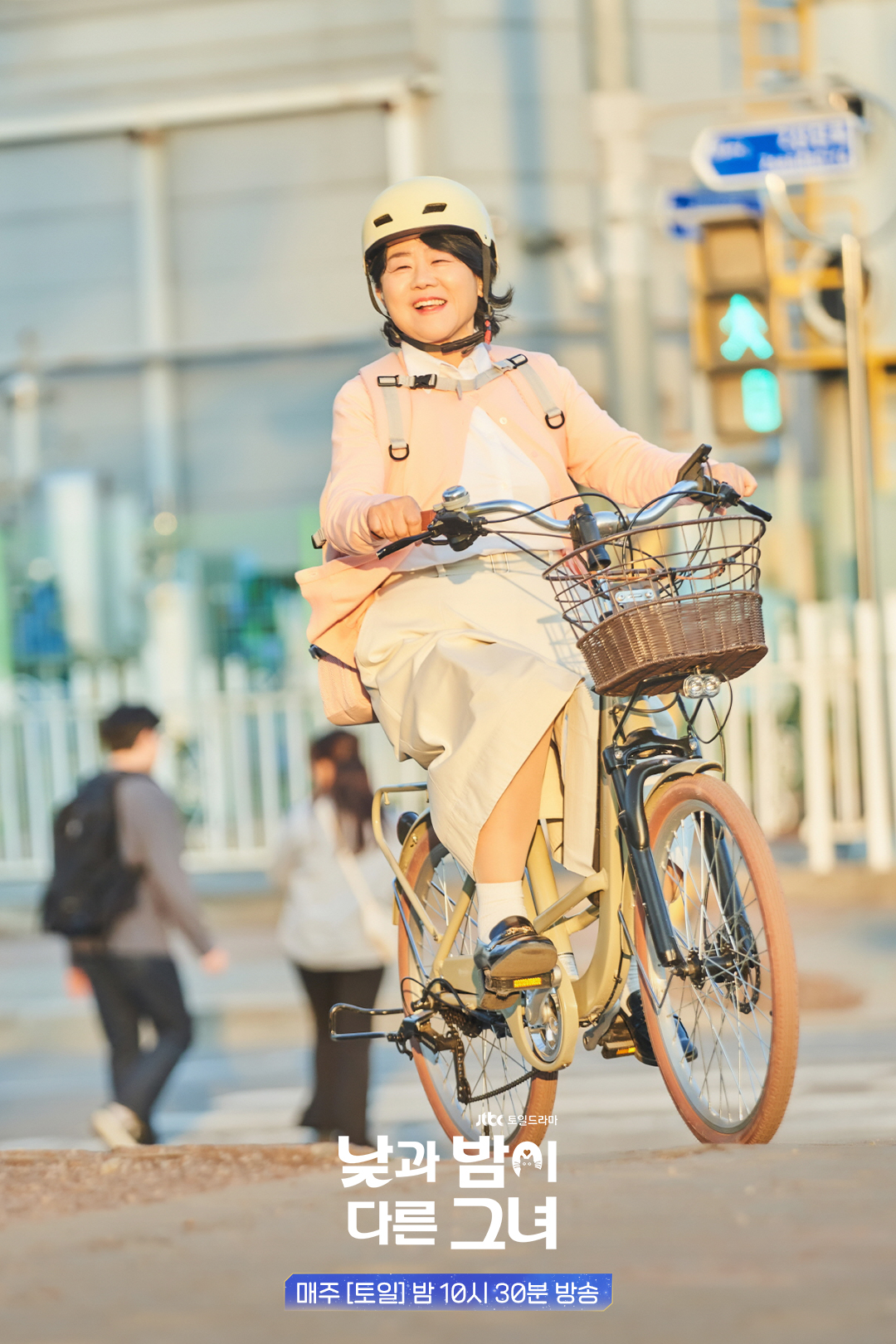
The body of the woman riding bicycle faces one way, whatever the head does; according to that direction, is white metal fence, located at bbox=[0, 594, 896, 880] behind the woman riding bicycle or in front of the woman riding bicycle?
behind

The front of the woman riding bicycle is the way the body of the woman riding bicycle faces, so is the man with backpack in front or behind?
behind

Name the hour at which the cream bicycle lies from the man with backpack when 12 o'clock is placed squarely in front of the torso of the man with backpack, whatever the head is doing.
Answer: The cream bicycle is roughly at 4 o'clock from the man with backpack.

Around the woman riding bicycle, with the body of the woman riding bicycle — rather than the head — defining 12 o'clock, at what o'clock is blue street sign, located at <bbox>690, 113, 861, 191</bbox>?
The blue street sign is roughly at 8 o'clock from the woman riding bicycle.

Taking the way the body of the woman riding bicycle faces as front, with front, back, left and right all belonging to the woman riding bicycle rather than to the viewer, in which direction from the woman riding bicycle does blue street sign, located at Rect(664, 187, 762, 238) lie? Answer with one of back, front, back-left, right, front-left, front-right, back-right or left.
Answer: back-left

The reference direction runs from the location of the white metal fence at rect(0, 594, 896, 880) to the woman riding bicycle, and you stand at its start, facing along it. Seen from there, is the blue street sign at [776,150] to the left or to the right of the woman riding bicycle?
left

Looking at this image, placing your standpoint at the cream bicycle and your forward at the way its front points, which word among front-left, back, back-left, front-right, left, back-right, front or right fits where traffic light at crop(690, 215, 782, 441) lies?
back-left

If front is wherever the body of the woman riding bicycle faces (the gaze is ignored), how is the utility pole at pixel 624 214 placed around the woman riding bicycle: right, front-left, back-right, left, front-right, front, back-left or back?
back-left

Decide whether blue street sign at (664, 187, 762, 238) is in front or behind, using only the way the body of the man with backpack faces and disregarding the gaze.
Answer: in front

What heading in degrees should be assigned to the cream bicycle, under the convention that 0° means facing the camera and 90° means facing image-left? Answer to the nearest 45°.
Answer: approximately 315°

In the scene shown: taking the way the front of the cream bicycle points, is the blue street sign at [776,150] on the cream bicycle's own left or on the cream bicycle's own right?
on the cream bicycle's own left

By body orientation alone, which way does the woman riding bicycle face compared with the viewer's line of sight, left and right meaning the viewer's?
facing the viewer and to the right of the viewer

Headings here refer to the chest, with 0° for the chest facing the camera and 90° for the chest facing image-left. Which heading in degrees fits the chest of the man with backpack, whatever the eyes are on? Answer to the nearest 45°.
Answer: approximately 225°

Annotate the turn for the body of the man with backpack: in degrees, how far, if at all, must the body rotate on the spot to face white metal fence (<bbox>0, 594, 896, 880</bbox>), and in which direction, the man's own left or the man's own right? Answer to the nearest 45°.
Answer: approximately 45° to the man's own left

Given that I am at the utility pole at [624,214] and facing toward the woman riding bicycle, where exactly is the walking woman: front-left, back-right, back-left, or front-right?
front-right
